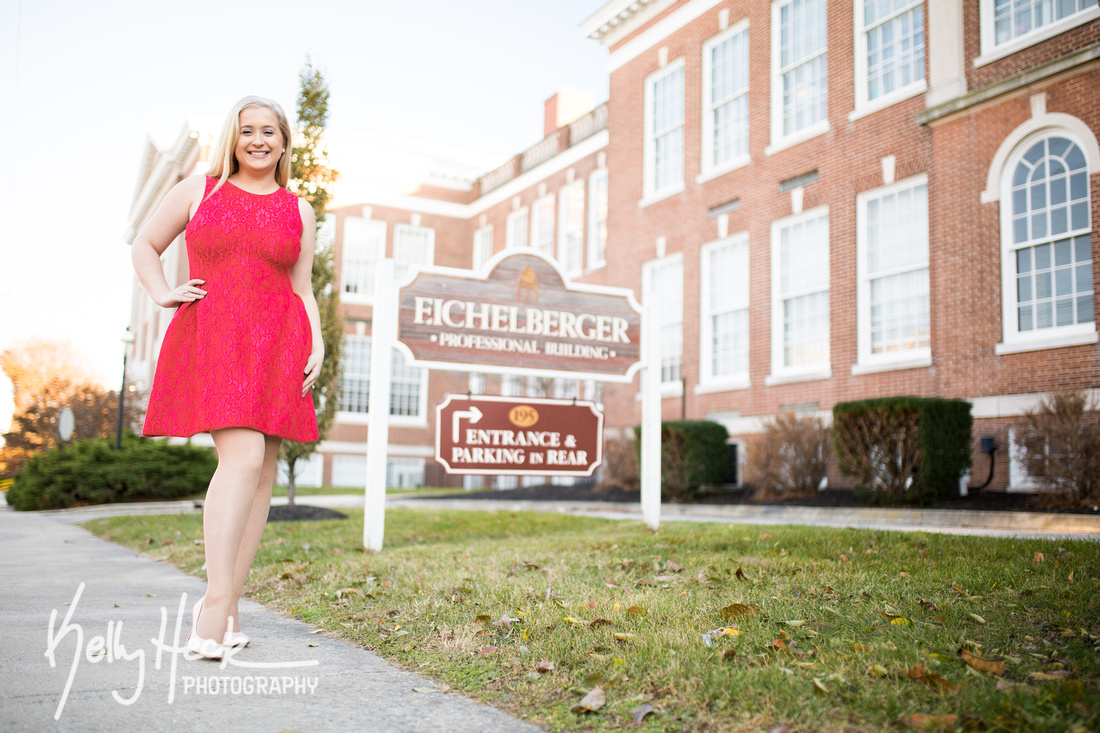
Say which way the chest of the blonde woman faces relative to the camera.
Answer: toward the camera

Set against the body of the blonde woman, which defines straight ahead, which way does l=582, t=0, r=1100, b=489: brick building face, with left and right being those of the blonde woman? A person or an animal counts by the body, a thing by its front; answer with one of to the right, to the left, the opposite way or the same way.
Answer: to the right

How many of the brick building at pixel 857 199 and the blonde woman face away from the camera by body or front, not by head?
0

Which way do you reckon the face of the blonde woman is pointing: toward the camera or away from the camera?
toward the camera

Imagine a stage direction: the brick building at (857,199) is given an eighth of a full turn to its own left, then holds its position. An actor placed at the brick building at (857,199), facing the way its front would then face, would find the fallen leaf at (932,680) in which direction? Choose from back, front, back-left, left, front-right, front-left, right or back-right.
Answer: front

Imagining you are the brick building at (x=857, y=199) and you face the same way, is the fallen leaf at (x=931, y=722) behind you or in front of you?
in front

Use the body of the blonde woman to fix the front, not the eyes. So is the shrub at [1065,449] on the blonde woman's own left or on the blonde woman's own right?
on the blonde woman's own left

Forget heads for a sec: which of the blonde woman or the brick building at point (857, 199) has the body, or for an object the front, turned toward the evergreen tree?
the brick building

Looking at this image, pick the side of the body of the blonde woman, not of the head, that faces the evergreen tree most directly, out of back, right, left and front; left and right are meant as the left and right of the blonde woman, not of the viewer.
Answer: back

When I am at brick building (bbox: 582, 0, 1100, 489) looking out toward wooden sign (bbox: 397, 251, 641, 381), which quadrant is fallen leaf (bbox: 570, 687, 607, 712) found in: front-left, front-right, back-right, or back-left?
front-left

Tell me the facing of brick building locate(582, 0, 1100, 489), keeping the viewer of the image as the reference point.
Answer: facing the viewer and to the left of the viewer

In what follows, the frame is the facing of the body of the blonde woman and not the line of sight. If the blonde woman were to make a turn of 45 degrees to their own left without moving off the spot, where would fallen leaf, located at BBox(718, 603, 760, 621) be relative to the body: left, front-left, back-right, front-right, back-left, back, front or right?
front-left

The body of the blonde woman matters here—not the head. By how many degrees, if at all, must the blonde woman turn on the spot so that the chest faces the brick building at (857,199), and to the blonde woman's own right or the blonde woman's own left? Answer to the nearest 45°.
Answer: approximately 135° to the blonde woman's own left

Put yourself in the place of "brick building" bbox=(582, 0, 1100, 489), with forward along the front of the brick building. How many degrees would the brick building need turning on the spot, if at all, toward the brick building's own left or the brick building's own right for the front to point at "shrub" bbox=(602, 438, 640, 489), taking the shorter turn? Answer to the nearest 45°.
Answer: approximately 45° to the brick building's own right

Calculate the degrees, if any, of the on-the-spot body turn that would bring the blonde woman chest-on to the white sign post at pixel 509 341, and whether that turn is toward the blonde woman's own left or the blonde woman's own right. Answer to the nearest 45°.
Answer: approximately 135° to the blonde woman's own left

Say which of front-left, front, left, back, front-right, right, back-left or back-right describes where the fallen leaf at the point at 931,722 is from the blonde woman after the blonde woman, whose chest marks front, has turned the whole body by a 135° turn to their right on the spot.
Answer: back

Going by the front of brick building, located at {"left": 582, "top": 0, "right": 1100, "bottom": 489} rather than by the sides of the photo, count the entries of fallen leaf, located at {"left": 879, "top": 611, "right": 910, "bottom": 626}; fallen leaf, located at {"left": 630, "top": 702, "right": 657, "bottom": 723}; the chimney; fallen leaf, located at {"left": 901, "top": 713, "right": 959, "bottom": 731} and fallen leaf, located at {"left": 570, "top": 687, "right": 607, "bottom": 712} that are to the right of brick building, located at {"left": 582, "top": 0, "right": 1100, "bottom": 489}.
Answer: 1

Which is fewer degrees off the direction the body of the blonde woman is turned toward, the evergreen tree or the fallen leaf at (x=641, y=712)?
the fallen leaf

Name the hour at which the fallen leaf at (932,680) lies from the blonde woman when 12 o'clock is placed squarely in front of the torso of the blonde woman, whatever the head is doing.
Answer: The fallen leaf is roughly at 10 o'clock from the blonde woman.

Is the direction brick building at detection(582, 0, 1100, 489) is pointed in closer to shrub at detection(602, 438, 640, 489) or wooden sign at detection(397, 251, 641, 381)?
the wooden sign

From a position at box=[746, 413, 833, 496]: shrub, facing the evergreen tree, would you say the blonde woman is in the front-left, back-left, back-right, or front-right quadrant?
front-left
